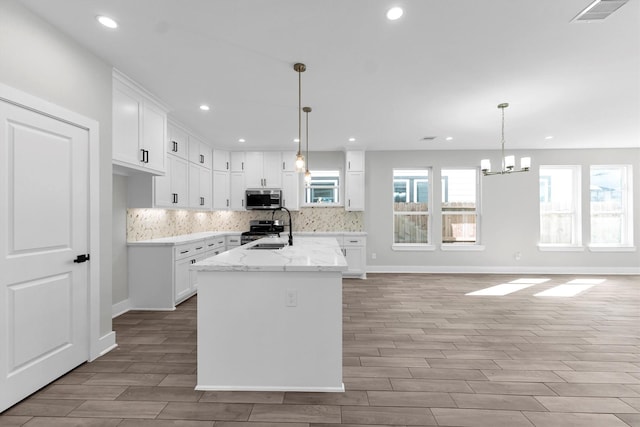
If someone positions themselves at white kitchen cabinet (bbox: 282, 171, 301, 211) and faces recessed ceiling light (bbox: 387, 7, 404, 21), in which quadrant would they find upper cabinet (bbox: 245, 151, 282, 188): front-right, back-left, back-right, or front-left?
back-right

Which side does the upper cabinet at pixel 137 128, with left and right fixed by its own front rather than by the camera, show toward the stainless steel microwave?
left

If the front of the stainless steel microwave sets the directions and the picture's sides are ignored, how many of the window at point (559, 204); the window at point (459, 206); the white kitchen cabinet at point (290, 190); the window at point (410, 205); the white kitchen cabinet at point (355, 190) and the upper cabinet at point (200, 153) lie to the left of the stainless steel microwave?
5

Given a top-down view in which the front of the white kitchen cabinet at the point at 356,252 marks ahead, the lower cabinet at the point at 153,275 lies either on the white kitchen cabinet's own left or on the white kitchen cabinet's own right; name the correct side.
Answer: on the white kitchen cabinet's own right

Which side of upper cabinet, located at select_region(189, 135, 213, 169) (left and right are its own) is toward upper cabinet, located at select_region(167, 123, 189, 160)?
right

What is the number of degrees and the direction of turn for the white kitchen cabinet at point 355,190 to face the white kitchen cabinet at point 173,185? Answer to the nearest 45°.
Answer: approximately 45° to its right

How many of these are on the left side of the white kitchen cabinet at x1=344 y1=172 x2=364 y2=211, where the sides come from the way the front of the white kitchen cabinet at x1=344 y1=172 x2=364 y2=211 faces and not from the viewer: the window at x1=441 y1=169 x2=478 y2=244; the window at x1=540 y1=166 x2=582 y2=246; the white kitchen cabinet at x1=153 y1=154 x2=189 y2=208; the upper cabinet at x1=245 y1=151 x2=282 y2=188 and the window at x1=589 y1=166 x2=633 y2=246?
3
